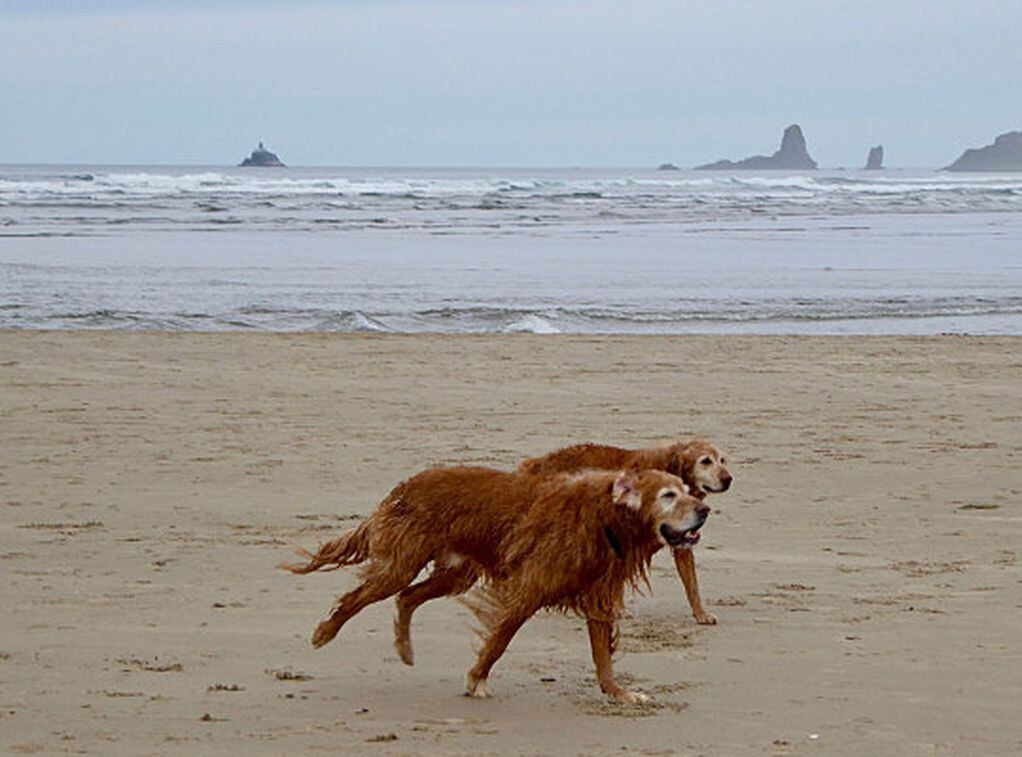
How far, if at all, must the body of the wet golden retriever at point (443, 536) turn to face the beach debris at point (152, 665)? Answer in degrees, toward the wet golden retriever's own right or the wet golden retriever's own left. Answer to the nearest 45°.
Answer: approximately 180°

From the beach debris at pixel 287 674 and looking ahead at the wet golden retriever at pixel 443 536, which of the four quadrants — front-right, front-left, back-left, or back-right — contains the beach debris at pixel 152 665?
back-left

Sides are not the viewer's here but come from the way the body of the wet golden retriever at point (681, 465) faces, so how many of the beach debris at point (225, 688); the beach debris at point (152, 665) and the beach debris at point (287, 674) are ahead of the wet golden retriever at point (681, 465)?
0

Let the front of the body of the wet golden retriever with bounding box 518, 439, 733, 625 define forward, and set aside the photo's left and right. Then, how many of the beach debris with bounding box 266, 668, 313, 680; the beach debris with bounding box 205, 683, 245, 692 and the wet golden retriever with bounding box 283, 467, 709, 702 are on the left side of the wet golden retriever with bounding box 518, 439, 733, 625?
0

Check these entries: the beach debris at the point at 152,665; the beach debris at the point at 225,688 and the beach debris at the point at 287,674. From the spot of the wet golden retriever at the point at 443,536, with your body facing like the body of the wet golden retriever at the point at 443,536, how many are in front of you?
0

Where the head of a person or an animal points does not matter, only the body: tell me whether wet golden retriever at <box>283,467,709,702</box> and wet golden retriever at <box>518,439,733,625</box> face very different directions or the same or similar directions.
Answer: same or similar directions

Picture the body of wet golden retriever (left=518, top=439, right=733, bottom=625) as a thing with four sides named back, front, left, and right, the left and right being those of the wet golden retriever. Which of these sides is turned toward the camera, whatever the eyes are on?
right

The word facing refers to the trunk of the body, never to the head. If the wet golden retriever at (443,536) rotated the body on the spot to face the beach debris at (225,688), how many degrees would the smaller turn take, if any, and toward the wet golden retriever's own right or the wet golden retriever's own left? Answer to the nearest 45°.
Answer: approximately 135° to the wet golden retriever's own right

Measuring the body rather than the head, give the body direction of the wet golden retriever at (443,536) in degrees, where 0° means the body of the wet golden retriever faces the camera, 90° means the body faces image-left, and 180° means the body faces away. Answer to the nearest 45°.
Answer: approximately 270°

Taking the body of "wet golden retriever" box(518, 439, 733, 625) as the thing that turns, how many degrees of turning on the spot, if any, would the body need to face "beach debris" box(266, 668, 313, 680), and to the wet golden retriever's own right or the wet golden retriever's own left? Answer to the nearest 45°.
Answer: approximately 135° to the wet golden retriever's own right

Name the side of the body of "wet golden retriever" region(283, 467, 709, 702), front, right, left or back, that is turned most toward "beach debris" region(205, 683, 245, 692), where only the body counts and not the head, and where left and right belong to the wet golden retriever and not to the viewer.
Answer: back

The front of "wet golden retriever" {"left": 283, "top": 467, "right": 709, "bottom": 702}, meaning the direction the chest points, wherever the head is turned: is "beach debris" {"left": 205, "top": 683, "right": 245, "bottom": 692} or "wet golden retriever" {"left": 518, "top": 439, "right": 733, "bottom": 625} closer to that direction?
the wet golden retriever

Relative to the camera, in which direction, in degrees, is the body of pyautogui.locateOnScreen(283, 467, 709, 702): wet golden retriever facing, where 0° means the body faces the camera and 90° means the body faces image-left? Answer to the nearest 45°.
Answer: approximately 270°

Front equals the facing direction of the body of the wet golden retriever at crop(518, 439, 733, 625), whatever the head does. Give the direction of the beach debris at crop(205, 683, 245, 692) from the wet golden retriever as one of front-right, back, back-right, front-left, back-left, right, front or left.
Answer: back-right

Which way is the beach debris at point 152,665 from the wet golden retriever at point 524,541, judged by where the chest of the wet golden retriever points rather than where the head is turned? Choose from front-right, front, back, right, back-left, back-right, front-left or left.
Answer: back

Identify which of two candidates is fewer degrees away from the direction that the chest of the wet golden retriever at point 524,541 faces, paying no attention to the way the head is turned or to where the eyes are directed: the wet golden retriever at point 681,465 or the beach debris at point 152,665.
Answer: the wet golden retriever
